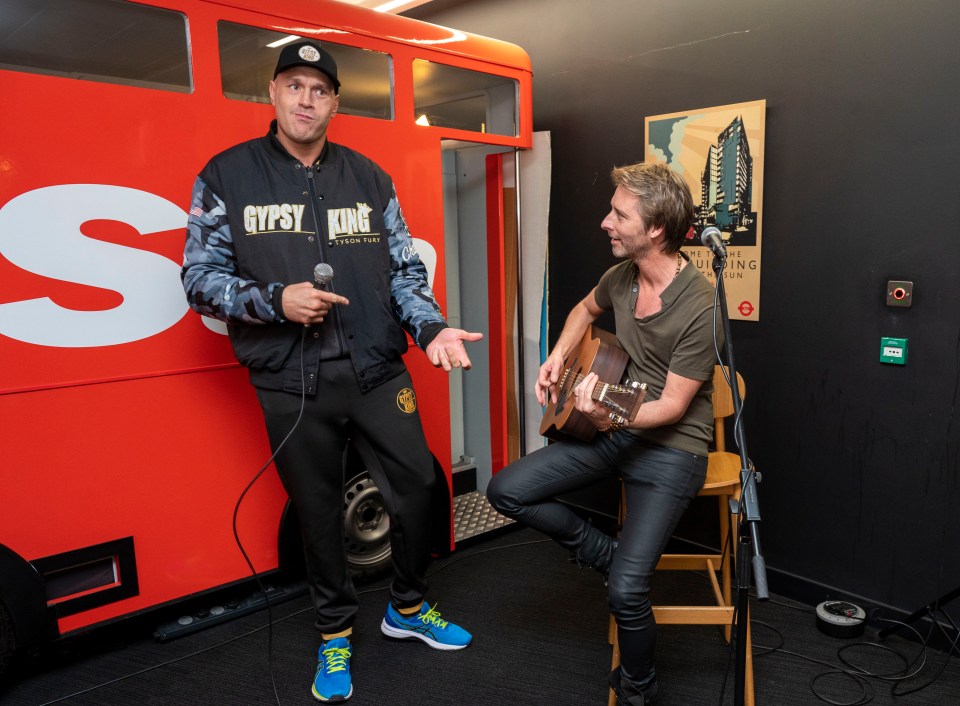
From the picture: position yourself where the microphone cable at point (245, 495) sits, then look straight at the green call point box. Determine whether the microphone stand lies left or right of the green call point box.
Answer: right

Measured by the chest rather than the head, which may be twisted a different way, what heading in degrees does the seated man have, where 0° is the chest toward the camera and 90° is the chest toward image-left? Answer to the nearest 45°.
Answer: approximately 45°

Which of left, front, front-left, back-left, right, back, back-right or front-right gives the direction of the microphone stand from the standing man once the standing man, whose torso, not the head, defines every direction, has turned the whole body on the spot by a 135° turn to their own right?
back

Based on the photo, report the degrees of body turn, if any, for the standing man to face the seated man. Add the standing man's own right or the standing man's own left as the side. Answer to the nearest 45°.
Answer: approximately 90° to the standing man's own left

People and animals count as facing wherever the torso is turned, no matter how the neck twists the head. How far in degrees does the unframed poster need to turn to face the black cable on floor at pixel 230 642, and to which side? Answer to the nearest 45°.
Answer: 0° — it already faces it

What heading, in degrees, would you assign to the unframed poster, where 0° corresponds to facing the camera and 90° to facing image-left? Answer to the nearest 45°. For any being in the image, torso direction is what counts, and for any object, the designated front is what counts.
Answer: approximately 45°

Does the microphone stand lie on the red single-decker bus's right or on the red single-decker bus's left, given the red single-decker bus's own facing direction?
on its left

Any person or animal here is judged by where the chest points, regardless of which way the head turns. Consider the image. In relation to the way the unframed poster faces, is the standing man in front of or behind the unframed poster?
in front

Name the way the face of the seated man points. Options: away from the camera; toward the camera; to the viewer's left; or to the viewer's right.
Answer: to the viewer's left

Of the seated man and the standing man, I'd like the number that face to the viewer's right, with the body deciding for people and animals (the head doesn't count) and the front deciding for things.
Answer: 0
